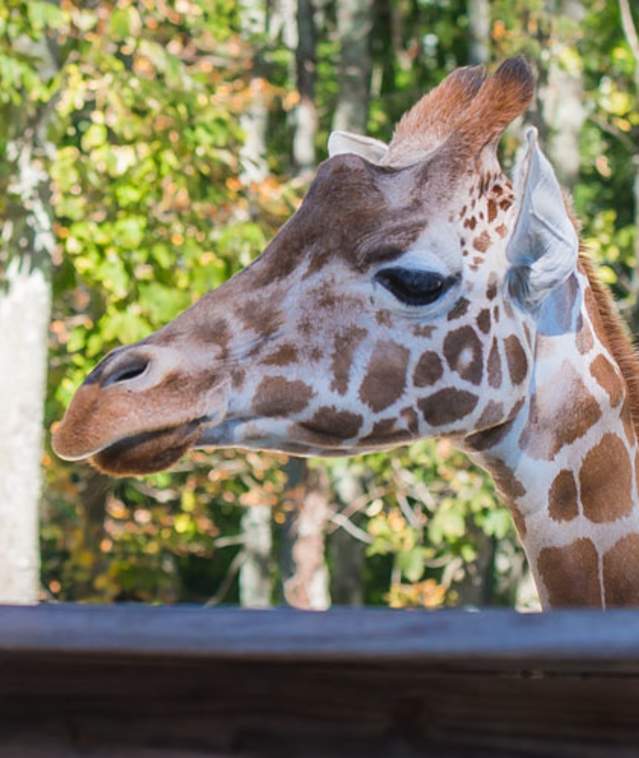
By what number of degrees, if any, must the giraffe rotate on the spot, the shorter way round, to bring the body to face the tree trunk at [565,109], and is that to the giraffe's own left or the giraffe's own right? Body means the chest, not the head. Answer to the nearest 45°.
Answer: approximately 90° to the giraffe's own right

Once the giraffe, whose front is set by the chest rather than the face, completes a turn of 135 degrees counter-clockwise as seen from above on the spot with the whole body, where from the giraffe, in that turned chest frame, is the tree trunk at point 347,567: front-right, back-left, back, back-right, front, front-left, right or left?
back-left

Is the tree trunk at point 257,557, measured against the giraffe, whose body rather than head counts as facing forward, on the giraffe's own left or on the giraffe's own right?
on the giraffe's own right

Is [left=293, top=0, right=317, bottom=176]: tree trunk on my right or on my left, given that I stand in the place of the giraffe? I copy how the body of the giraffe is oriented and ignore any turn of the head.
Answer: on my right

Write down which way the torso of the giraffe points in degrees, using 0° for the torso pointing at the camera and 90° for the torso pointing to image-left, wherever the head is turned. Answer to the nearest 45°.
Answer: approximately 90°

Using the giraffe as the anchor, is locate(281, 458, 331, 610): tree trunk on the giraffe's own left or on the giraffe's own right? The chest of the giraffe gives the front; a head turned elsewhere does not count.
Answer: on the giraffe's own right

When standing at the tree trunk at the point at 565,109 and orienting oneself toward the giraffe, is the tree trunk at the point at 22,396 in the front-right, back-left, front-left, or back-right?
front-right
